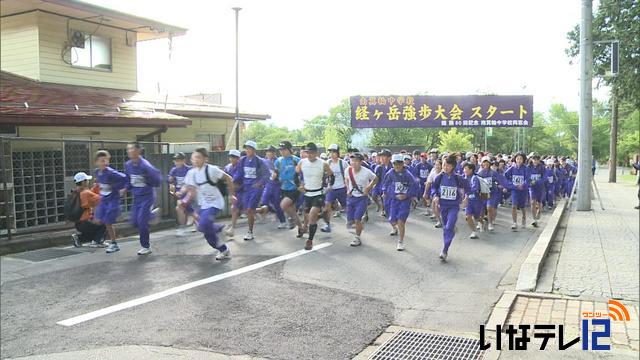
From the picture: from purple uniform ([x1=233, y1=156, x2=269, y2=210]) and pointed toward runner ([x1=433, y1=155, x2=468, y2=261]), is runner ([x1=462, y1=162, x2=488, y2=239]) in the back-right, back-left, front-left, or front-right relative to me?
front-left

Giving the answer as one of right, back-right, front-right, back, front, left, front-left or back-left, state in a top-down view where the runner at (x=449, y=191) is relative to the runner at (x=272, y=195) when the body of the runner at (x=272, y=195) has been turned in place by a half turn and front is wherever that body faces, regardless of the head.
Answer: right

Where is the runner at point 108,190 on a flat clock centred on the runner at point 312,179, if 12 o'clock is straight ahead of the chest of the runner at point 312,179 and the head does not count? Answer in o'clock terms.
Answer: the runner at point 108,190 is roughly at 3 o'clock from the runner at point 312,179.

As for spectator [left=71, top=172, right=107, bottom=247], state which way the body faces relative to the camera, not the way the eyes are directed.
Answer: to the viewer's right

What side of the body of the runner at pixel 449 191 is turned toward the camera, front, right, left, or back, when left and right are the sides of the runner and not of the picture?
front

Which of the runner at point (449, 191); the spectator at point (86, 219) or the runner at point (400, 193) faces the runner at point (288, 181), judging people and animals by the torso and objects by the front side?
the spectator

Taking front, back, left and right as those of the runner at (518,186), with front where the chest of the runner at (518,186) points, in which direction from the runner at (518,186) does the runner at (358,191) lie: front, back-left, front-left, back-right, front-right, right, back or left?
front-right

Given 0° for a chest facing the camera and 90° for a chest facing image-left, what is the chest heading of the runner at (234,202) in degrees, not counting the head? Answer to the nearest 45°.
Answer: approximately 45°

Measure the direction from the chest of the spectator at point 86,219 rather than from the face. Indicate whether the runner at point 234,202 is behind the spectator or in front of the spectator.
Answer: in front

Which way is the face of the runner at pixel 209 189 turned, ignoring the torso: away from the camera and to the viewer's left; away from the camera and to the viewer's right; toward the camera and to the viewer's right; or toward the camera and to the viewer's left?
toward the camera and to the viewer's left

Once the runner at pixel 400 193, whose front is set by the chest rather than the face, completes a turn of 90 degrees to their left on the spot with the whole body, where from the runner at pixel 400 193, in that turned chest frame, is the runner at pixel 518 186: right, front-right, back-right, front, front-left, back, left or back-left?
front-left

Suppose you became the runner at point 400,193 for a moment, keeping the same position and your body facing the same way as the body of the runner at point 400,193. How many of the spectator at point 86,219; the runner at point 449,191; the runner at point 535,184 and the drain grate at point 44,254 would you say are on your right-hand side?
2

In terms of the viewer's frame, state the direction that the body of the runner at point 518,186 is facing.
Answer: toward the camera

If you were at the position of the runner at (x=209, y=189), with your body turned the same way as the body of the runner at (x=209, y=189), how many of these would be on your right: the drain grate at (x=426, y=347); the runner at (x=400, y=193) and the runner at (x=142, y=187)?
1

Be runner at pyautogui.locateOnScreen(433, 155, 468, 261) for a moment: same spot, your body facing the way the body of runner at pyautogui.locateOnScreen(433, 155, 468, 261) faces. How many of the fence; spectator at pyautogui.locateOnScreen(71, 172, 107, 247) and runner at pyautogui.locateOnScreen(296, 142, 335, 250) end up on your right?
3

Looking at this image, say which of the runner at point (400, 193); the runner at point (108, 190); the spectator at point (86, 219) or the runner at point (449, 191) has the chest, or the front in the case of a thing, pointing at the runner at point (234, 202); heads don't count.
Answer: the spectator

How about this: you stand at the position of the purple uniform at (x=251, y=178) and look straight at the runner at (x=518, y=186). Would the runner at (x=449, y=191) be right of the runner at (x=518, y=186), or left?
right

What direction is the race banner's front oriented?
toward the camera

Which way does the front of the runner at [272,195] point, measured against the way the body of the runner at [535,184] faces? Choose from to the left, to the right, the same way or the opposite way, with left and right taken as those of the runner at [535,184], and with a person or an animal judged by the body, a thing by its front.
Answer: the same way

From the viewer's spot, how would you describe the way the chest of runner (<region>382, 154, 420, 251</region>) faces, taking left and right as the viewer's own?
facing the viewer

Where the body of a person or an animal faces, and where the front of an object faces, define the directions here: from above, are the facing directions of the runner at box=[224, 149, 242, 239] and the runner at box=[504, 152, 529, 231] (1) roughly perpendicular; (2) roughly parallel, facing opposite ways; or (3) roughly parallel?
roughly parallel

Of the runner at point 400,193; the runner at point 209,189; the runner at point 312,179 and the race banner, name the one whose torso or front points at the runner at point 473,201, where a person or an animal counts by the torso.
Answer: the race banner

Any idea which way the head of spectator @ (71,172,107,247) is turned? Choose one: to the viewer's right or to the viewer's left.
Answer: to the viewer's right
